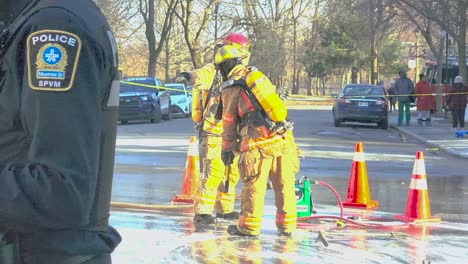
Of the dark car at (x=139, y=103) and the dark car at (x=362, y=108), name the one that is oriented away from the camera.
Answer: the dark car at (x=362, y=108)

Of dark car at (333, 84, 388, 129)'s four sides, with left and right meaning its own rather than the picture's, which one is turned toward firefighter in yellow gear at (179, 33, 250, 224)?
back

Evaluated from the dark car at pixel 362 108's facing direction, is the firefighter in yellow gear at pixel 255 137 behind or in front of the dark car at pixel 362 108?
behind

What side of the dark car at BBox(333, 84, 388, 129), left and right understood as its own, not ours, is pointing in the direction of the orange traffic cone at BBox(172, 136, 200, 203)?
back

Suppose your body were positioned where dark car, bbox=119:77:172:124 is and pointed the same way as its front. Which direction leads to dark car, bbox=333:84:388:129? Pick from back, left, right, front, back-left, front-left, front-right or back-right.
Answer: back-left

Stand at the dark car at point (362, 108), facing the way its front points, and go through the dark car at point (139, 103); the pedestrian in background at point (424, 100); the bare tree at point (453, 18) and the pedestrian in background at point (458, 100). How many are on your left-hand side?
1

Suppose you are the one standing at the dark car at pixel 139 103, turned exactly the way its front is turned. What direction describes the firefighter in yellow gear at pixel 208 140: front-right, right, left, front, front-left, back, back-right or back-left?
front-left

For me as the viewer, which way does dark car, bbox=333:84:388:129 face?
facing away from the viewer
